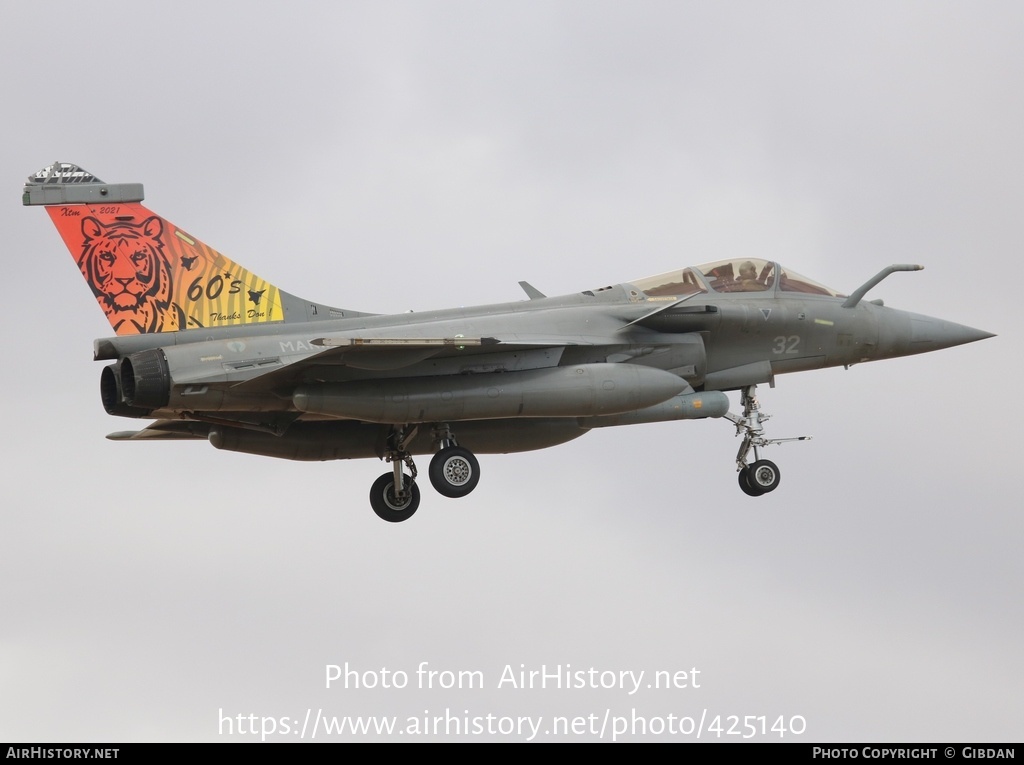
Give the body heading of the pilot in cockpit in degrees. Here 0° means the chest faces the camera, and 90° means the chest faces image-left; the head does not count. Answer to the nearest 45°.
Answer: approximately 270°

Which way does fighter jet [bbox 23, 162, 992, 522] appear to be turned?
to the viewer's right
